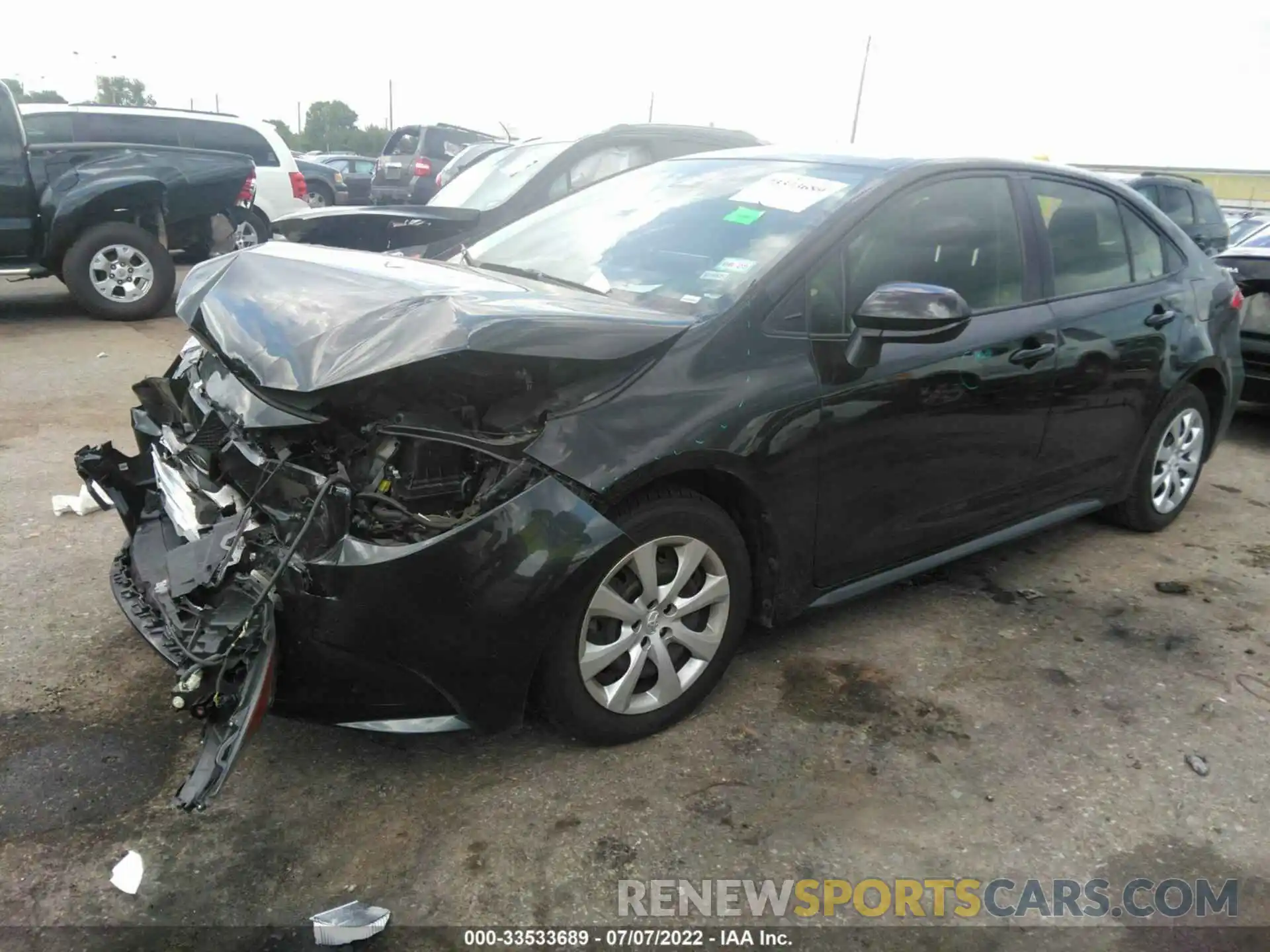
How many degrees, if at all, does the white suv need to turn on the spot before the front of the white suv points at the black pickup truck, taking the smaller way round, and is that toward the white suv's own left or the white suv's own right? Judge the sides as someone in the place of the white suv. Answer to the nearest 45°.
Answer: approximately 90° to the white suv's own left

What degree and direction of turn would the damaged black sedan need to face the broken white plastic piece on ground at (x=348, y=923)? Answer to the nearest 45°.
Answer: approximately 45° to its left

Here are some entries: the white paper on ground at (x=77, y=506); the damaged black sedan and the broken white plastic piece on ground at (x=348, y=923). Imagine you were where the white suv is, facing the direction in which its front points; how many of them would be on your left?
3

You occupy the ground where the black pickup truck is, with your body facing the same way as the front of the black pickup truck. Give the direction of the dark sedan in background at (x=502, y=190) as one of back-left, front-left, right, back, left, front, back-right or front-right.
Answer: back-left

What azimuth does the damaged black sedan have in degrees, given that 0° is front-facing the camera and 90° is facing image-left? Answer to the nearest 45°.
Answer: approximately 45°

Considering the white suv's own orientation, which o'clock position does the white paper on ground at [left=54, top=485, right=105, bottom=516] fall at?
The white paper on ground is roughly at 9 o'clock from the white suv.

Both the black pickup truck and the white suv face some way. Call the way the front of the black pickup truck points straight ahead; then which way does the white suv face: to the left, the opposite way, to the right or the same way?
the same way

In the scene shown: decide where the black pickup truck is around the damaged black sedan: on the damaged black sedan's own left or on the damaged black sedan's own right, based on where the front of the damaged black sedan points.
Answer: on the damaged black sedan's own right

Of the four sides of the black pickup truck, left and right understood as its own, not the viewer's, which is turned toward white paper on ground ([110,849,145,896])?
left

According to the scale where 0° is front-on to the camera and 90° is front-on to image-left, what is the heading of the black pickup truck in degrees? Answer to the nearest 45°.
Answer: approximately 90°

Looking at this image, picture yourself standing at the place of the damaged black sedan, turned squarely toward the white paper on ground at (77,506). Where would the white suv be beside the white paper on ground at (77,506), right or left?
right

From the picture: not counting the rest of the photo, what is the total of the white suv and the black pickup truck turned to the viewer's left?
2

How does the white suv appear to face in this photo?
to the viewer's left

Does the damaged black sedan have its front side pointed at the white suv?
no

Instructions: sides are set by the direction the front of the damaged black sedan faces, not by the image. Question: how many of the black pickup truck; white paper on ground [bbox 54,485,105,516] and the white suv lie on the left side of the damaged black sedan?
0

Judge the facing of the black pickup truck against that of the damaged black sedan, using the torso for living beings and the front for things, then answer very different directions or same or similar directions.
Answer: same or similar directions

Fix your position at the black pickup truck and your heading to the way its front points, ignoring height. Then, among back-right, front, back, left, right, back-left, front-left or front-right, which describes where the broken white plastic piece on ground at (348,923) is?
left

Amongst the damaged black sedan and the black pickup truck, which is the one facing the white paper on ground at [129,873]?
the damaged black sedan

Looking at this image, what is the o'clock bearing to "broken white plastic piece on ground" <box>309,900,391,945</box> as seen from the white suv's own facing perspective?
The broken white plastic piece on ground is roughly at 9 o'clock from the white suv.
